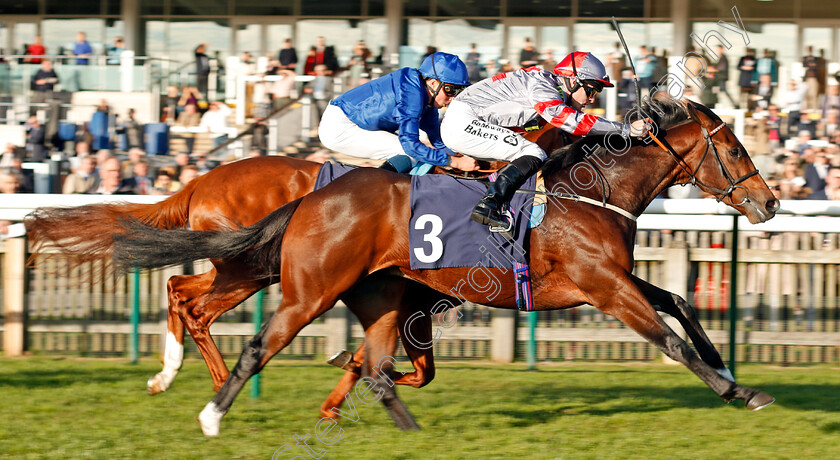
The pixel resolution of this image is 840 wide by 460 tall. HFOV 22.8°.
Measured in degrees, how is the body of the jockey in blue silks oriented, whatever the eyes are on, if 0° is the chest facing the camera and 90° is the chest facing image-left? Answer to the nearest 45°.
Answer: approximately 270°

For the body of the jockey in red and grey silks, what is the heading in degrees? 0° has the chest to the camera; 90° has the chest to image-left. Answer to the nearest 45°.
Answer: approximately 270°

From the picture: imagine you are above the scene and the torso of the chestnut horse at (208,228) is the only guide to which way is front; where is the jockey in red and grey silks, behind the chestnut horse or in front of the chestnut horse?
in front

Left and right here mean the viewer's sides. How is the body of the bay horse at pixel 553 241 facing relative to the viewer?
facing to the right of the viewer

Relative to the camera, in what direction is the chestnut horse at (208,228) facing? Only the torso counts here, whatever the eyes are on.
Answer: to the viewer's right

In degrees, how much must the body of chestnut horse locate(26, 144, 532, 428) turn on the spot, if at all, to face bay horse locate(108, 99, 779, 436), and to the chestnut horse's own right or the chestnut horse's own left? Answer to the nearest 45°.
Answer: approximately 45° to the chestnut horse's own right

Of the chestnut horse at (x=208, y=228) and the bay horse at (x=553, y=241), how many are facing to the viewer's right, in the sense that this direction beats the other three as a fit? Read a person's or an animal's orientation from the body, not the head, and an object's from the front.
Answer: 2

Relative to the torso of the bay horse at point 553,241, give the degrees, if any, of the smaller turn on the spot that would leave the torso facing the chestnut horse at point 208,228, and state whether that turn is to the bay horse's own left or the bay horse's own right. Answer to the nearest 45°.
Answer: approximately 135° to the bay horse's own left
